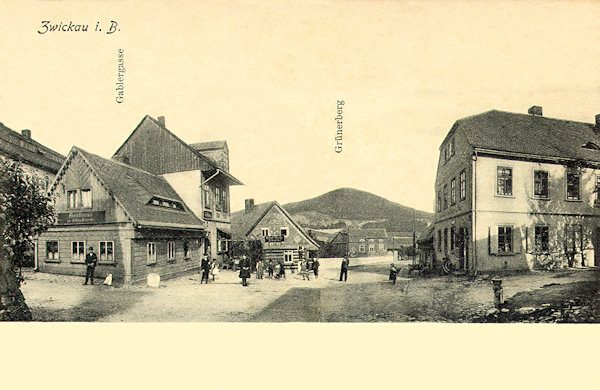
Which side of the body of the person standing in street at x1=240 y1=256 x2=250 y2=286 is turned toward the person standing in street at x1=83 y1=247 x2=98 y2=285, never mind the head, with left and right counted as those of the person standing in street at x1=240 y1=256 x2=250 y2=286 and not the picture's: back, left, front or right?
right

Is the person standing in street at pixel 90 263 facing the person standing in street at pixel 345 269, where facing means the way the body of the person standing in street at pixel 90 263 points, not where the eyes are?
no

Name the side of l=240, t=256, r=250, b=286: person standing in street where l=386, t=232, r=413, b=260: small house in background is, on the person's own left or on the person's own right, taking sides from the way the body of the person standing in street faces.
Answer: on the person's own left

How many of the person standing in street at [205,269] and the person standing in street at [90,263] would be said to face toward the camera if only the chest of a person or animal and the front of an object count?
2

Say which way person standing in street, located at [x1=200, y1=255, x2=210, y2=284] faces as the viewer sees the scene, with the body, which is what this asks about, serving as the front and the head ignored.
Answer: toward the camera

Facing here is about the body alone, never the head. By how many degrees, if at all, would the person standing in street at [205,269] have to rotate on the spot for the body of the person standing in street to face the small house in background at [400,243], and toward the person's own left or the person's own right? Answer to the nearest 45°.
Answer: approximately 90° to the person's own left

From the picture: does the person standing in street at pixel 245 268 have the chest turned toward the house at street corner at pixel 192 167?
no

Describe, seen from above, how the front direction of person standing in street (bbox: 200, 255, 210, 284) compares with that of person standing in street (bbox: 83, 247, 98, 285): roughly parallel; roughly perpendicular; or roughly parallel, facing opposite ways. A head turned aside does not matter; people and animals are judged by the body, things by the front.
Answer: roughly parallel

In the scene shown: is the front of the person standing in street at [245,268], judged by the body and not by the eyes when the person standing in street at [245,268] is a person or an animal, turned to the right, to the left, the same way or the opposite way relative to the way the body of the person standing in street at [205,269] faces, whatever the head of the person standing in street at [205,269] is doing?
the same way
